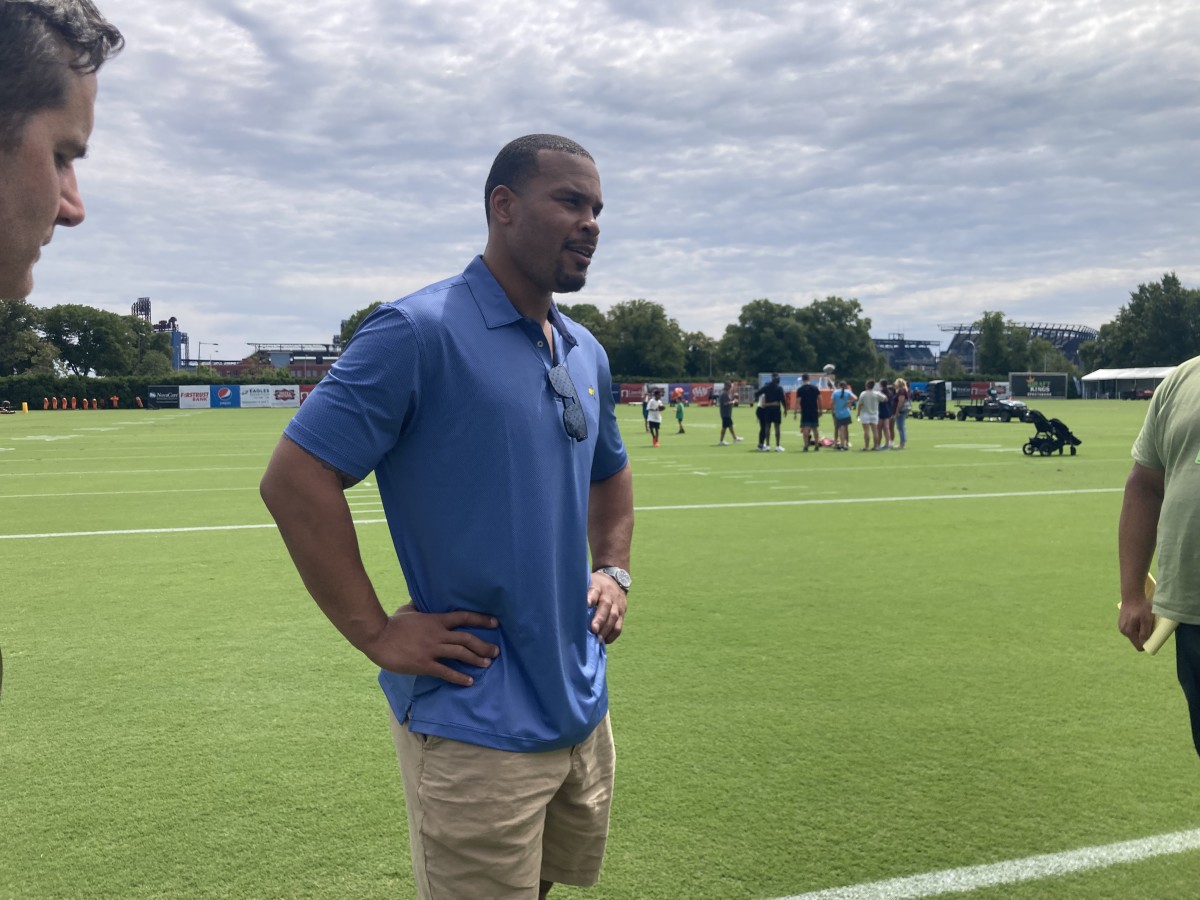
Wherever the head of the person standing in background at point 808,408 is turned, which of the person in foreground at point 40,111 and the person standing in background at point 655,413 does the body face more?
the person standing in background

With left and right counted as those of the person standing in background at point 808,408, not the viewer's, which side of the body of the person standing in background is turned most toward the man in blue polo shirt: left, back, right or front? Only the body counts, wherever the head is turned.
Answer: back

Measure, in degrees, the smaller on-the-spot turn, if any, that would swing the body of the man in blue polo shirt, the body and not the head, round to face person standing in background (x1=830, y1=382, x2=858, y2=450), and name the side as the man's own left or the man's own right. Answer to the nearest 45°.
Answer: approximately 90° to the man's own left

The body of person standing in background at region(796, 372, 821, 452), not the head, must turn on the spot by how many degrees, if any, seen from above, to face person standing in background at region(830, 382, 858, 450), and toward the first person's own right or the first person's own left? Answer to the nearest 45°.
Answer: approximately 90° to the first person's own right

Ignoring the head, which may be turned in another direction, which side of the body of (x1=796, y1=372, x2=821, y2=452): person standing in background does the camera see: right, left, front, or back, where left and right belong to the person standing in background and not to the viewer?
back

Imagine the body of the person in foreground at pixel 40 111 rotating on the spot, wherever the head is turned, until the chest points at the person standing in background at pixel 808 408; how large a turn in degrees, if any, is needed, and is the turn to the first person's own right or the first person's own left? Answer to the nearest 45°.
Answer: approximately 45° to the first person's own left

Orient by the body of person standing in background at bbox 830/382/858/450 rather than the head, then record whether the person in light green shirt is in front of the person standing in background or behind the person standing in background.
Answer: behind

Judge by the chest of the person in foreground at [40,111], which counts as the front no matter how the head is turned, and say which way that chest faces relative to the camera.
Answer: to the viewer's right

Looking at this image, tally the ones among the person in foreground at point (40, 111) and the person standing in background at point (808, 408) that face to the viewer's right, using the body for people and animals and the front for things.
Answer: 1

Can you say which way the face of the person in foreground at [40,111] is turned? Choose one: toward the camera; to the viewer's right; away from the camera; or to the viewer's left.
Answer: to the viewer's right
